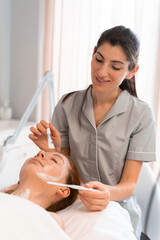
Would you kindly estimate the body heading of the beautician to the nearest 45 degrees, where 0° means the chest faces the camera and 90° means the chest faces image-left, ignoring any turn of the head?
approximately 45°
